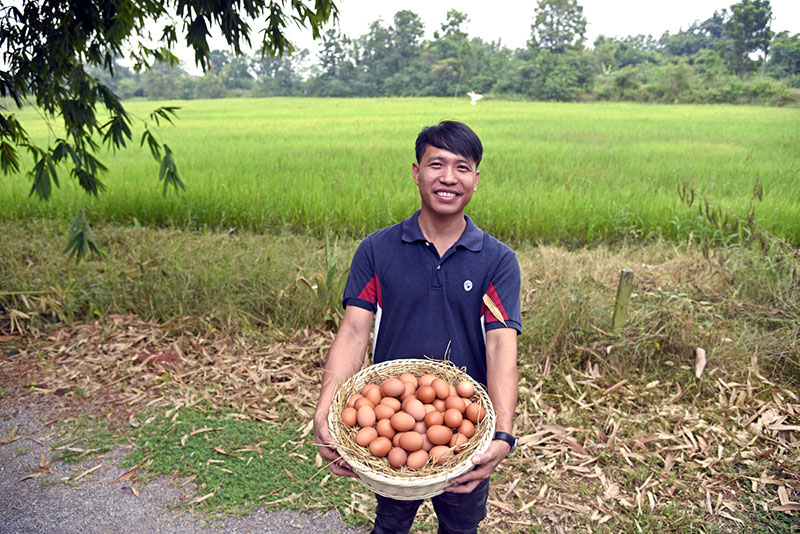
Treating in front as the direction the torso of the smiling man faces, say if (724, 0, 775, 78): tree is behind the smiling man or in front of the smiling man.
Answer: behind

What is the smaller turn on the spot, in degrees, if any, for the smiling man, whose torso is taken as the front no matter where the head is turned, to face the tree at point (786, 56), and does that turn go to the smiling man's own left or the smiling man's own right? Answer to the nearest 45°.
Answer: approximately 135° to the smiling man's own left

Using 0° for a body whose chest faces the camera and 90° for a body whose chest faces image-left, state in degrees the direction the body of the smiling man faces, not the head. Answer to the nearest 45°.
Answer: approximately 0°

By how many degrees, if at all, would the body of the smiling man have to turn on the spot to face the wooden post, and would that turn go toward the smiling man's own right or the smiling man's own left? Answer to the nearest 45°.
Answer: approximately 135° to the smiling man's own left
